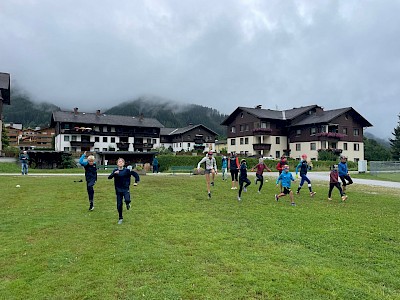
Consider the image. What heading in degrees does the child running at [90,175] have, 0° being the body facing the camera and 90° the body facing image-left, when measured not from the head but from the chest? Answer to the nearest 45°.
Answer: approximately 0°
